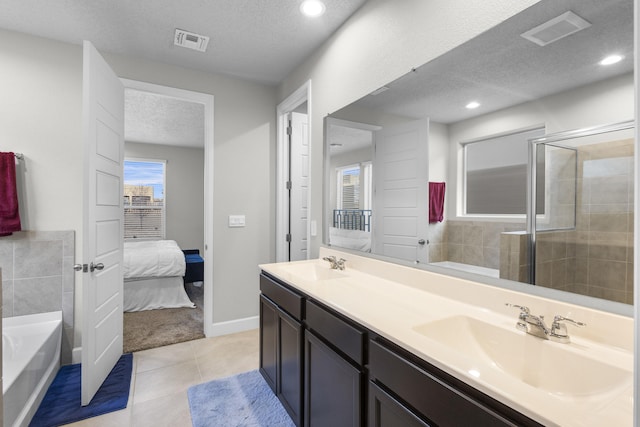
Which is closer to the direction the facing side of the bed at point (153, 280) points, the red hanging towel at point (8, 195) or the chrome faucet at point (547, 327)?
the chrome faucet

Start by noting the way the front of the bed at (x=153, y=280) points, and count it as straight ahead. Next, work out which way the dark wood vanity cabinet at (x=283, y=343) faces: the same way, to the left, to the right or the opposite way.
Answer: the opposite way

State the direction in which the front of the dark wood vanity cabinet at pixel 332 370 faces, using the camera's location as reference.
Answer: facing the viewer and to the left of the viewer

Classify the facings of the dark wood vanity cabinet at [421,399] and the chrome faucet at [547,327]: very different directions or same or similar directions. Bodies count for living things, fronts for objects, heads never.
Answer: same or similar directions

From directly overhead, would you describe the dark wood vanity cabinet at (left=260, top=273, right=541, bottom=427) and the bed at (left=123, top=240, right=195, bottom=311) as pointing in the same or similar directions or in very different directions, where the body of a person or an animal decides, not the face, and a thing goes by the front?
very different directions
